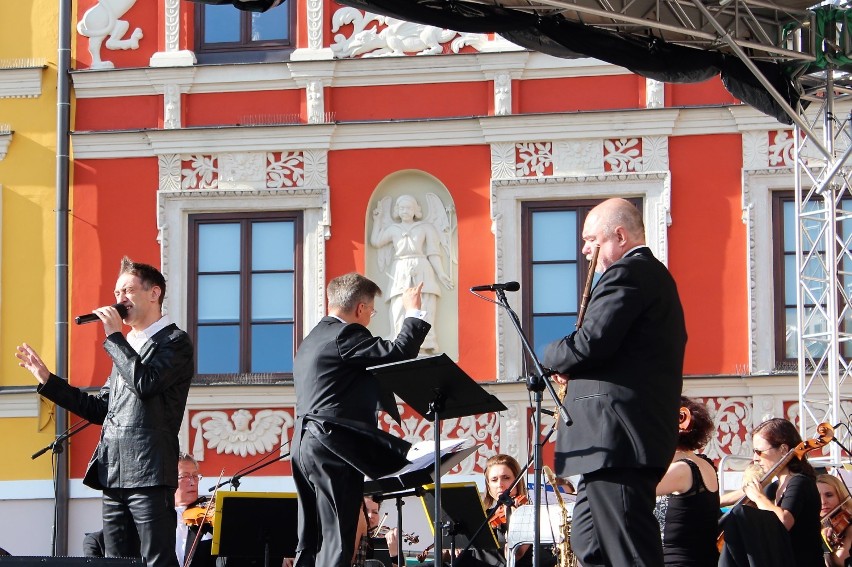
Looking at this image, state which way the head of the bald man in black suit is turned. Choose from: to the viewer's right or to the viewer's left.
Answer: to the viewer's left

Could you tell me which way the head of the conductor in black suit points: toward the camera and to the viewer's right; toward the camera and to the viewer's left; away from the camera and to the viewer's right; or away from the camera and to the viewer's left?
away from the camera and to the viewer's right

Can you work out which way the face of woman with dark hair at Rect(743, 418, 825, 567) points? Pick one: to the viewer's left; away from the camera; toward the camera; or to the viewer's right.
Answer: to the viewer's left

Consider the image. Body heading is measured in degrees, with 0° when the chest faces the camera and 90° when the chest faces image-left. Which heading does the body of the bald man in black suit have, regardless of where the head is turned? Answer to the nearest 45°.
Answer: approximately 90°

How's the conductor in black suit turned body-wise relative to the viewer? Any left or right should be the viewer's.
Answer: facing away from the viewer and to the right of the viewer

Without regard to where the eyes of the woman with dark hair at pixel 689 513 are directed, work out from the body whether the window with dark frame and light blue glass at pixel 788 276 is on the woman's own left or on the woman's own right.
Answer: on the woman's own right

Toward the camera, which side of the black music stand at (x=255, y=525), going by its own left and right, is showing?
back

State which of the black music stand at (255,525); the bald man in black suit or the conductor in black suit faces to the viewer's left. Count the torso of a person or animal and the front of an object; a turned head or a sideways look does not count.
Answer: the bald man in black suit

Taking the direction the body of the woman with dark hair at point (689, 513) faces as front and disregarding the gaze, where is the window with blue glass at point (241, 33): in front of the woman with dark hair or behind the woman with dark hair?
in front

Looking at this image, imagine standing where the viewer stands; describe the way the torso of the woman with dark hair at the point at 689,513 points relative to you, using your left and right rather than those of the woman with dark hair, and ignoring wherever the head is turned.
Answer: facing away from the viewer and to the left of the viewer

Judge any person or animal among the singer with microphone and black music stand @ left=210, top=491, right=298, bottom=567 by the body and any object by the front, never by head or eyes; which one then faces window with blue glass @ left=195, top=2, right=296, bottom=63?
the black music stand
